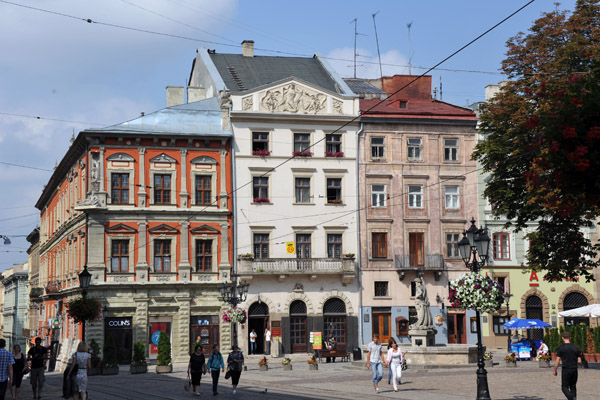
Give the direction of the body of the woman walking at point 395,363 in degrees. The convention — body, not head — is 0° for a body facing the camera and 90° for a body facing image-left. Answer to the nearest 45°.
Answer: approximately 0°

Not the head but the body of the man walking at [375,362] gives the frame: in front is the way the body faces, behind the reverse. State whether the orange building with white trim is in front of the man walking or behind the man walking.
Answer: behind

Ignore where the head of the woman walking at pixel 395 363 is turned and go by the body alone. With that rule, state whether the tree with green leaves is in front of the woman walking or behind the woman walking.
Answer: behind
